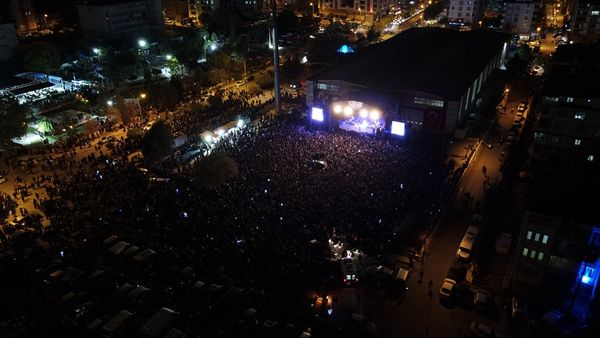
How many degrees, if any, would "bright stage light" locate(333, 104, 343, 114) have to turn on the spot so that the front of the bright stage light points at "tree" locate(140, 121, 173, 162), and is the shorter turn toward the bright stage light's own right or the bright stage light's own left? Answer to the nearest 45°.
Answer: approximately 45° to the bright stage light's own right

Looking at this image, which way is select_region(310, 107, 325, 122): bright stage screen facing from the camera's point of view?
toward the camera

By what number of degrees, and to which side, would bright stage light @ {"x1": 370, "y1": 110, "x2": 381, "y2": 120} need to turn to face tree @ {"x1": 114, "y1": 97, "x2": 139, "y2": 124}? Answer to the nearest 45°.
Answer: approximately 90° to its right

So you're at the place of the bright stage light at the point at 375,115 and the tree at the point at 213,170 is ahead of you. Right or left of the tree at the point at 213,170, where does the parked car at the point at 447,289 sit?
left

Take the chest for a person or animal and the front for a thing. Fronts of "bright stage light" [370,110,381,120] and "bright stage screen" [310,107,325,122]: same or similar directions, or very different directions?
same or similar directions

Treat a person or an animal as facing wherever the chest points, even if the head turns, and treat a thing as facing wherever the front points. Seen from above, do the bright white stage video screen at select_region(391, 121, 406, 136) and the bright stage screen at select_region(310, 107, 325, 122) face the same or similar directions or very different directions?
same or similar directions

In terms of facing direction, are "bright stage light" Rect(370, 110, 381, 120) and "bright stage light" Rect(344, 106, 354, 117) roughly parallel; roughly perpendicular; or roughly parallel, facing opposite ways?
roughly parallel

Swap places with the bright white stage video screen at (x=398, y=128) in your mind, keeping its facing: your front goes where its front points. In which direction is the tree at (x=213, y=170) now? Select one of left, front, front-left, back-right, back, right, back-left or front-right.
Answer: front-right

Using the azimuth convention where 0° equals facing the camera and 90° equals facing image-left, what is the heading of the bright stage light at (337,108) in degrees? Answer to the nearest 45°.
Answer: approximately 0°

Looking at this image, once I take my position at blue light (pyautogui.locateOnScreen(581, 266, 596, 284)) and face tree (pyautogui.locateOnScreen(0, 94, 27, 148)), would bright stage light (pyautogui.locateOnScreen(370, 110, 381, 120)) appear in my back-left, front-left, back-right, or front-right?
front-right

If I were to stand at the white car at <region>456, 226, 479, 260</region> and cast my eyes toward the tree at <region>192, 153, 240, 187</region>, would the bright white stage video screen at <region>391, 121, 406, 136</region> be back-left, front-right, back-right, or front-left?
front-right

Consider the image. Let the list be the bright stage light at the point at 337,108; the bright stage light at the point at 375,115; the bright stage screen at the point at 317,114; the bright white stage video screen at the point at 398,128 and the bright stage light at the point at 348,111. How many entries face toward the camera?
5

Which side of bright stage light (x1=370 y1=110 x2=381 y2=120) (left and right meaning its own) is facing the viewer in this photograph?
front

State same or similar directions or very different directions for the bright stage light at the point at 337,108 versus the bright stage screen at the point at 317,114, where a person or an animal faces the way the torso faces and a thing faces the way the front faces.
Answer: same or similar directions
